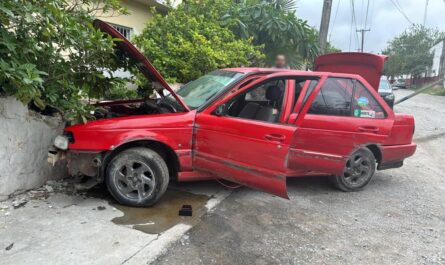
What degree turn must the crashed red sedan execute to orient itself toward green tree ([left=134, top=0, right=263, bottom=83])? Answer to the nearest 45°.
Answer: approximately 90° to its right

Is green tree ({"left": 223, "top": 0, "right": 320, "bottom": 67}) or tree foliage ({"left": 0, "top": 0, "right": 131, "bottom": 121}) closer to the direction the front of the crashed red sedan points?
the tree foliage

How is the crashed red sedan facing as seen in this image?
to the viewer's left

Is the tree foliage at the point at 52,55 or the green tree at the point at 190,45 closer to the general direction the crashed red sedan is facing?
the tree foliage

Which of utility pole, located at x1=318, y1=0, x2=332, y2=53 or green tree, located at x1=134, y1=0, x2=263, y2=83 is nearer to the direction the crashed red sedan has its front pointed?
the green tree
